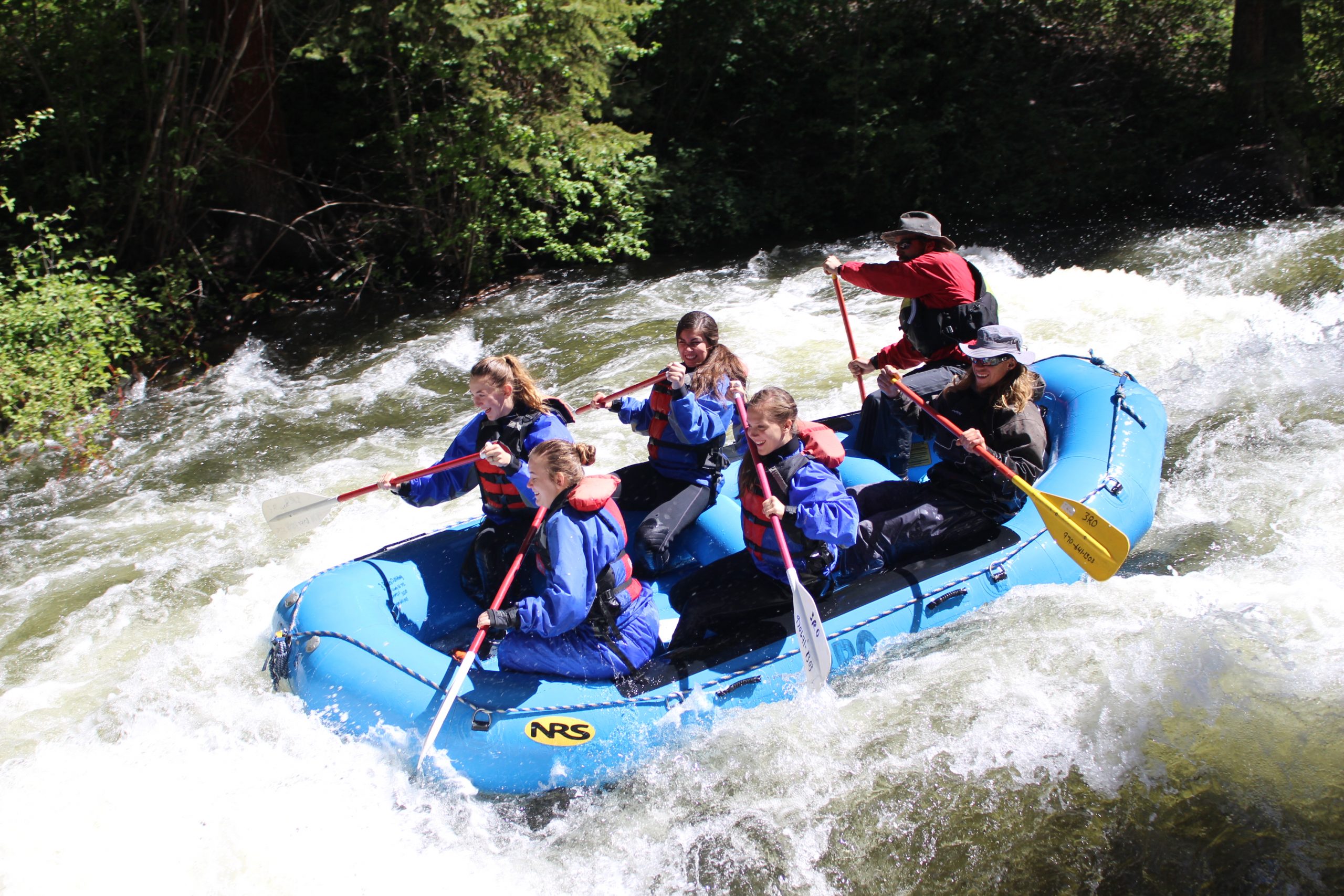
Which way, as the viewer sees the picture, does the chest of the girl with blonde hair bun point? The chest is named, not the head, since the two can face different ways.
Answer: to the viewer's left

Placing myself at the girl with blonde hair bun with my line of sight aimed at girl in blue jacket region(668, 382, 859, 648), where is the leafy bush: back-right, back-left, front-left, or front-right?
back-left

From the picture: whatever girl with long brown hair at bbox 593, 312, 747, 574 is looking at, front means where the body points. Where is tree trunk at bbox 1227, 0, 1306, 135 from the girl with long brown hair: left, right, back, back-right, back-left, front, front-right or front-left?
back

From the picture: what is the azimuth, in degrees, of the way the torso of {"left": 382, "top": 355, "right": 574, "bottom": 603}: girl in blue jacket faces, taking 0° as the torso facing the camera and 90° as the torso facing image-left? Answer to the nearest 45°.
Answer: approximately 45°

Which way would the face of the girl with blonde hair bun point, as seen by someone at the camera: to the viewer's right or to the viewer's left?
to the viewer's left

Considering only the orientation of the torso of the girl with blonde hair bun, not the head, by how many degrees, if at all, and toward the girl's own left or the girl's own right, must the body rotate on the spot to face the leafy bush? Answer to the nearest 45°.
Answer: approximately 45° to the girl's own right

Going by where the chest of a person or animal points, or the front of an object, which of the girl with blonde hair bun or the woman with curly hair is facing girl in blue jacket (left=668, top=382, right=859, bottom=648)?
the woman with curly hair

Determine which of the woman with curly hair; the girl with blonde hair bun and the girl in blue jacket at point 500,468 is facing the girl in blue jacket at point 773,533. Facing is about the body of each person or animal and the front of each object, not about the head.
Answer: the woman with curly hair

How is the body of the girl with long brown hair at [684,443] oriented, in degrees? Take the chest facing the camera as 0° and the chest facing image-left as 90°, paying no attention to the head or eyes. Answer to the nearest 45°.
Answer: approximately 45°
